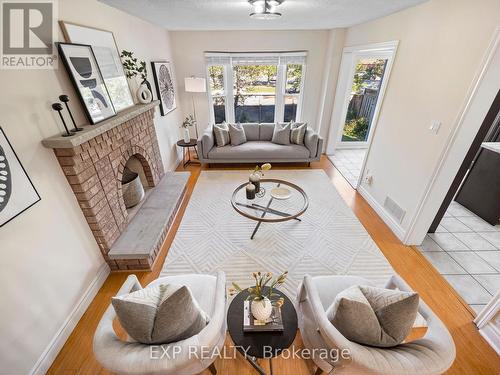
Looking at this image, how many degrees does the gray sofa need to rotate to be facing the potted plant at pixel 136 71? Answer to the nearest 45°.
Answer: approximately 45° to its right

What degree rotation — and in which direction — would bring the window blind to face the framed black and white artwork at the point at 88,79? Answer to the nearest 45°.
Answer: approximately 45° to its right

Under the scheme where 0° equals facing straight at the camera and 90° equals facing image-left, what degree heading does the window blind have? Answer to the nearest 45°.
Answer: approximately 0°

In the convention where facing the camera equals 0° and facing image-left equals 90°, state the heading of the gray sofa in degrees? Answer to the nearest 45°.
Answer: approximately 0°

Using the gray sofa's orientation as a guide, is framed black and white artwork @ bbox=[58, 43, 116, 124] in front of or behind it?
in front

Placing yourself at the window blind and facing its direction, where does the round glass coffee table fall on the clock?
The round glass coffee table is roughly at 12 o'clock from the window blind.

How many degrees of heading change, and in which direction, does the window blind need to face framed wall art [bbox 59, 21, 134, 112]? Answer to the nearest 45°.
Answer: approximately 45° to its right

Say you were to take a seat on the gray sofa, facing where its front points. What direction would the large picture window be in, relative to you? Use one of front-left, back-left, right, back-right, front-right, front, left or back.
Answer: back

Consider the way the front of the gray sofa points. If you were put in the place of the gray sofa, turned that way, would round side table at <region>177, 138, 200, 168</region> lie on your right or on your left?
on your right

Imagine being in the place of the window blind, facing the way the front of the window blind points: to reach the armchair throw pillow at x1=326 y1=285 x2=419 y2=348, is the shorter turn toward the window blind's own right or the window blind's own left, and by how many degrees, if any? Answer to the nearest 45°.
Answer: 0° — it already faces it
